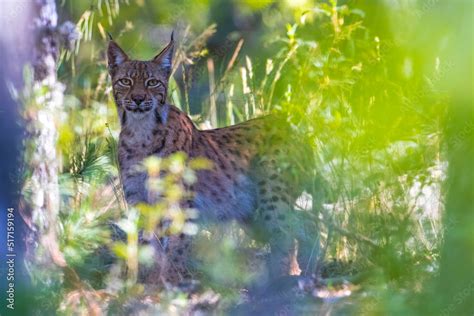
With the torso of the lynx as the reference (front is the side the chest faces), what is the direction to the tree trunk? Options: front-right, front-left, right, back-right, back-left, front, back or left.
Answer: front

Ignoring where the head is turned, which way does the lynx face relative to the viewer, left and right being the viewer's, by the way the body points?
facing the viewer and to the left of the viewer
